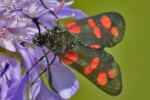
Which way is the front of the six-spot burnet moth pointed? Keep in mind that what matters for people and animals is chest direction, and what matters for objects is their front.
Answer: to the viewer's left
